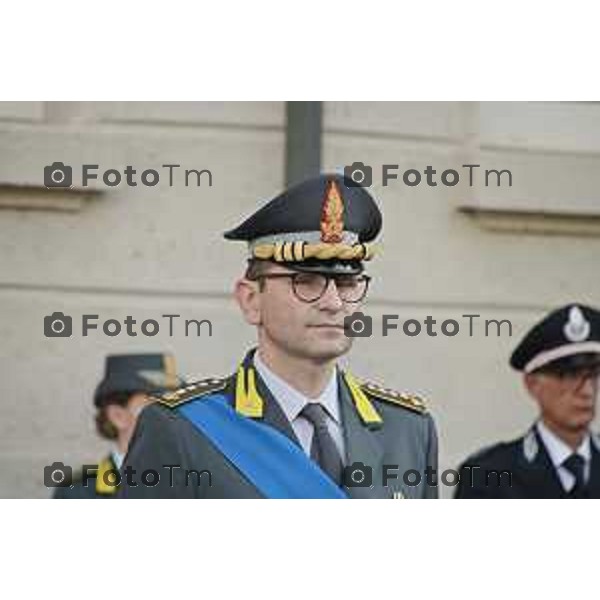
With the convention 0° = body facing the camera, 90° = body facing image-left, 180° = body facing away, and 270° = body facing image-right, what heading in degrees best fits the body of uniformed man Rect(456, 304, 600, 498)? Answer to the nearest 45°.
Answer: approximately 315°

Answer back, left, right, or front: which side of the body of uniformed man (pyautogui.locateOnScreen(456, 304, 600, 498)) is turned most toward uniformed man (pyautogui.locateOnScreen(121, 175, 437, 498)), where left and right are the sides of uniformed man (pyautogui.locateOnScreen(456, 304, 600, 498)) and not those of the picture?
right

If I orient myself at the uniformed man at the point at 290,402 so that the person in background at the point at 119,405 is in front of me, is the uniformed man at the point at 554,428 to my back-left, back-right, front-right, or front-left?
front-right

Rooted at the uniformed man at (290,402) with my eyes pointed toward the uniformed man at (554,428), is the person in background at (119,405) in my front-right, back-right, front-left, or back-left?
back-left

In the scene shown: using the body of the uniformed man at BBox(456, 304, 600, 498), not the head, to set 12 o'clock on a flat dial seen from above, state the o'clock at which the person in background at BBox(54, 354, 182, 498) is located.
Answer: The person in background is roughly at 4 o'clock from the uniformed man.

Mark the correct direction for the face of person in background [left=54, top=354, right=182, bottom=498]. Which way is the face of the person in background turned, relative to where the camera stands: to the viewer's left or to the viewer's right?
to the viewer's right
